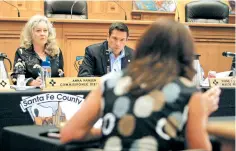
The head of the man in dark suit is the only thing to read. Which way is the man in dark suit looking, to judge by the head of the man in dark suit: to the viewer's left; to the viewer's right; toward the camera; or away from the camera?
toward the camera

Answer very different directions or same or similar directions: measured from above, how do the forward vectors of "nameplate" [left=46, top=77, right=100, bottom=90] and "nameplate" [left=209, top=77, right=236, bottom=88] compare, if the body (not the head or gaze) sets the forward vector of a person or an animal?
same or similar directions

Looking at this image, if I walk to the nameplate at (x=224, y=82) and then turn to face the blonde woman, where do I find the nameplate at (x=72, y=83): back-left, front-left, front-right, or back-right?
front-left

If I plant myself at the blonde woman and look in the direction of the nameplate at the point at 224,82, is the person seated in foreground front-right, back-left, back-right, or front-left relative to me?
front-right

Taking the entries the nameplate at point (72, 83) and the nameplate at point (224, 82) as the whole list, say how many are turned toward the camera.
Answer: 2

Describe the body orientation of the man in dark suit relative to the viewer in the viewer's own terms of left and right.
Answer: facing the viewer and to the right of the viewer

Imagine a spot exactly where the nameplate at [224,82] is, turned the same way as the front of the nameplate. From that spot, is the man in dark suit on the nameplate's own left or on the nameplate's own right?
on the nameplate's own right

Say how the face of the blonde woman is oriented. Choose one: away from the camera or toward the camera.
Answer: toward the camera

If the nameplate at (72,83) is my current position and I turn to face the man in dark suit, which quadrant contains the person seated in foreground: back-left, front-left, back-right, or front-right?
back-right

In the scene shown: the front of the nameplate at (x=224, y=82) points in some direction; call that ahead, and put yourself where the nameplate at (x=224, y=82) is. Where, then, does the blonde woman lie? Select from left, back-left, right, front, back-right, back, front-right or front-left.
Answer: right

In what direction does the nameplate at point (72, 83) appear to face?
toward the camera

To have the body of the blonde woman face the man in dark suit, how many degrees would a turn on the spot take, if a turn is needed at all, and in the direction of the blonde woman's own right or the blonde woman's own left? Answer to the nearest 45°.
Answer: approximately 45° to the blonde woman's own left

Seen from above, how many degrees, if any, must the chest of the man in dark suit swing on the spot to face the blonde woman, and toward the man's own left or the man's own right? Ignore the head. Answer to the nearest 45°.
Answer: approximately 135° to the man's own right

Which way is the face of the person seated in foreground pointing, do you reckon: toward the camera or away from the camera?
away from the camera

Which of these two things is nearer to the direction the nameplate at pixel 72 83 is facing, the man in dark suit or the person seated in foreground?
the person seated in foreground
